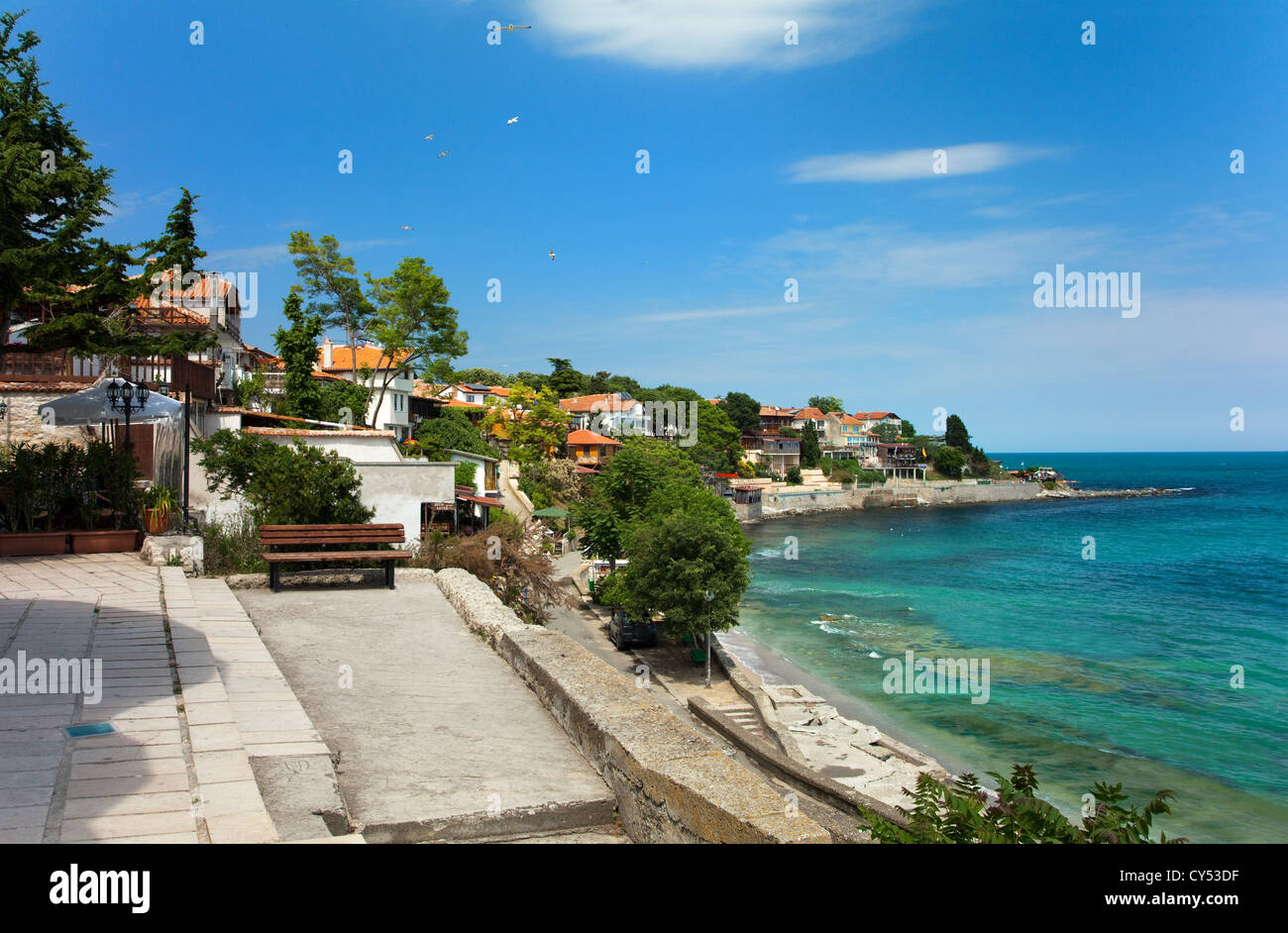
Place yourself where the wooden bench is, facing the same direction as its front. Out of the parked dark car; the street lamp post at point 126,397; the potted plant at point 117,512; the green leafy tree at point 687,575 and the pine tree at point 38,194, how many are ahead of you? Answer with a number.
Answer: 0

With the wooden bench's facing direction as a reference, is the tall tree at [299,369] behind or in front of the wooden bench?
behind

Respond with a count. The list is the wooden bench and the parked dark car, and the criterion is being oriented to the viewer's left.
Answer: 0

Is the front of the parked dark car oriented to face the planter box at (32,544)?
no

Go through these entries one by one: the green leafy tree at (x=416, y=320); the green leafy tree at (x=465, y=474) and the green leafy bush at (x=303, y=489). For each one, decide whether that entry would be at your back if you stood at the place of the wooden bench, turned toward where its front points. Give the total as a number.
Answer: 3

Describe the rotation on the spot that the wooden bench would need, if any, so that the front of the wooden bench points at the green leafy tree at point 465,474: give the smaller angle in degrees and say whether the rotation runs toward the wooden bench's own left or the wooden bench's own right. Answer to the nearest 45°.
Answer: approximately 180°

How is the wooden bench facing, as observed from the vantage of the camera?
facing the viewer

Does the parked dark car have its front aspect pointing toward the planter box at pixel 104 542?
no

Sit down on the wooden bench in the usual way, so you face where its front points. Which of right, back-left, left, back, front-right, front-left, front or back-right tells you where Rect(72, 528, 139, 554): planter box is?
back-right

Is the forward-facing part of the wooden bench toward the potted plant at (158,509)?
no

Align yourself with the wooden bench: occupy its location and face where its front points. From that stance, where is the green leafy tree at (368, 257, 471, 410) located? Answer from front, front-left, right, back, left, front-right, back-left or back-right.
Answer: back
